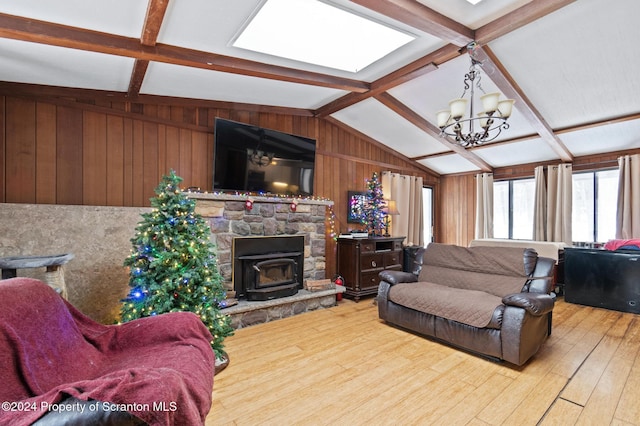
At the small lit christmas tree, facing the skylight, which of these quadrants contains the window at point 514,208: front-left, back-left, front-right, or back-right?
back-left

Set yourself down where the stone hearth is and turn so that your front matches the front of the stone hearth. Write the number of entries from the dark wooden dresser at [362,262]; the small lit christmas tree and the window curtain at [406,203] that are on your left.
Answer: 3

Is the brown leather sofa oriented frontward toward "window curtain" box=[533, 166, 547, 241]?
no

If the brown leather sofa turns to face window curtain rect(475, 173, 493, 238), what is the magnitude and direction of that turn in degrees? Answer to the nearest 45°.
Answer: approximately 135° to its right

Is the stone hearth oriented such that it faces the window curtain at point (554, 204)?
no

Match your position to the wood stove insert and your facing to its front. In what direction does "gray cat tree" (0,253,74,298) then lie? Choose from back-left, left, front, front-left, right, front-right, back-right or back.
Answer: right

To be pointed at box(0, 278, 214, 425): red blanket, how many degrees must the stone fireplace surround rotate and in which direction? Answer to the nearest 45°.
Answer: approximately 45° to its right

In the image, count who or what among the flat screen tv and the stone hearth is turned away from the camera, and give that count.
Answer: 0

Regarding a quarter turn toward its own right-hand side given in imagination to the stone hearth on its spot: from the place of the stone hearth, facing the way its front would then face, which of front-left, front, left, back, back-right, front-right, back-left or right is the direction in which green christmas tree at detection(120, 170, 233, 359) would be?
front

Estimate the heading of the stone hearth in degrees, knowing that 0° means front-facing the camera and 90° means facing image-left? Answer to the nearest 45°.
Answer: approximately 315°

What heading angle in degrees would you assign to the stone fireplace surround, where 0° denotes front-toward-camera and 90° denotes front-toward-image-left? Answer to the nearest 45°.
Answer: approximately 315°

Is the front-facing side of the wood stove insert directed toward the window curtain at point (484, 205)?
no

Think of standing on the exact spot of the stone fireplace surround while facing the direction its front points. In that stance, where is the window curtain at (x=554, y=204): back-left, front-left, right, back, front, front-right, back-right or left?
front-left

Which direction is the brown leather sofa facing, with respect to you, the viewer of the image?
facing the viewer and to the left of the viewer

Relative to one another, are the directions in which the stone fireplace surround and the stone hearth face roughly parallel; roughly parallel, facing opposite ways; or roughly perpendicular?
roughly parallel

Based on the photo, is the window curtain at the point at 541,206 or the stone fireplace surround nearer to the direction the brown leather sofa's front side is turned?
the stone fireplace surround

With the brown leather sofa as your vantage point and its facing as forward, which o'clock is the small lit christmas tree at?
The small lit christmas tree is roughly at 3 o'clock from the brown leather sofa.

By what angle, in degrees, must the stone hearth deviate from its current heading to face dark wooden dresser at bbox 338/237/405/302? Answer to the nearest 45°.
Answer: approximately 90° to its left

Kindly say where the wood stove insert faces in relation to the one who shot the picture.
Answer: facing the viewer and to the right of the viewer

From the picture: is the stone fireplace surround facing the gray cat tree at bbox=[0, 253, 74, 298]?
no
